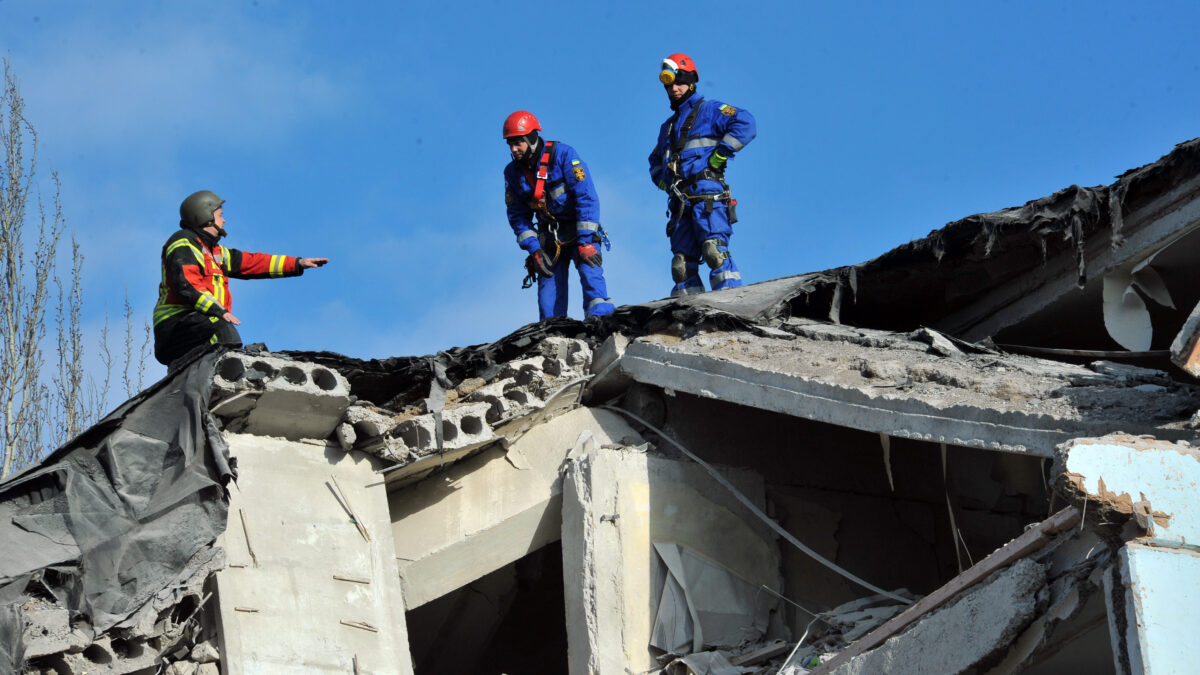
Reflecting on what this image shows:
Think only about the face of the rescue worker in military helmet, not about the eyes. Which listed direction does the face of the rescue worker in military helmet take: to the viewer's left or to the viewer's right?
to the viewer's right

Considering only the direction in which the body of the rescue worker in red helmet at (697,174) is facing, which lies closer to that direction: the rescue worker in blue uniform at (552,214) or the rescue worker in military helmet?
the rescue worker in military helmet

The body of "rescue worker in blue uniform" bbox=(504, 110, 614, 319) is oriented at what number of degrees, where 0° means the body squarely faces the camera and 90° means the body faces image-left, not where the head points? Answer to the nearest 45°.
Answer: approximately 45°

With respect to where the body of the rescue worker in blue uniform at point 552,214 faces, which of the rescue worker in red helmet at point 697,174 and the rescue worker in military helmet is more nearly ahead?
the rescue worker in military helmet

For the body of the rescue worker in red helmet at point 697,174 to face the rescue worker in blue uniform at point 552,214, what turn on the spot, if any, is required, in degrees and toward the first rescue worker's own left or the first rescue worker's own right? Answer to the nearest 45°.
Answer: approximately 45° to the first rescue worker's own right
